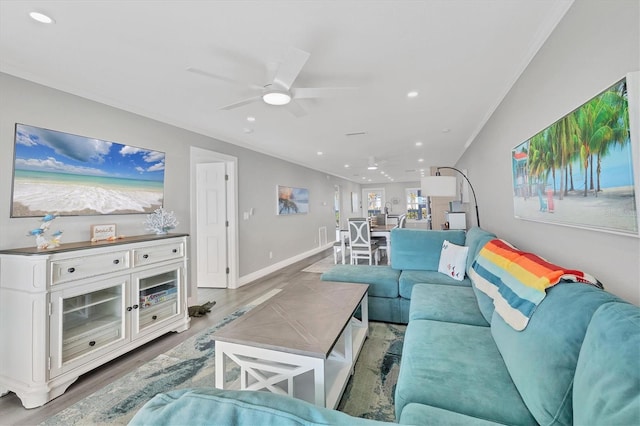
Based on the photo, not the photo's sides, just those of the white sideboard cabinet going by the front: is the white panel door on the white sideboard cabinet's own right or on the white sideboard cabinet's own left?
on the white sideboard cabinet's own left

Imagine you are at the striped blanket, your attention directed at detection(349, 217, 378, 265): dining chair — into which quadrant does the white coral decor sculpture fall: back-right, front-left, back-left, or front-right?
front-left

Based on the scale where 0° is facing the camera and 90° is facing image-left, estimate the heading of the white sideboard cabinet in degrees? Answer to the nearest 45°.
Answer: approximately 315°

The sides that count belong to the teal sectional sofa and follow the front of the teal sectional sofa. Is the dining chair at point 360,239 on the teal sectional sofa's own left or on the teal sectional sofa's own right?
on the teal sectional sofa's own right

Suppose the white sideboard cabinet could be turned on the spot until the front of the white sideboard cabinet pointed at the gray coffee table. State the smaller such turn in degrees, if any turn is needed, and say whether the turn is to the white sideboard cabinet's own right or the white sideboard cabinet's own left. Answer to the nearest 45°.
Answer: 0° — it already faces it

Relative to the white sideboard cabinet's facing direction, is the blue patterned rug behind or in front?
in front

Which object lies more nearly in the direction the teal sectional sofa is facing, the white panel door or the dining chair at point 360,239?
the white panel door

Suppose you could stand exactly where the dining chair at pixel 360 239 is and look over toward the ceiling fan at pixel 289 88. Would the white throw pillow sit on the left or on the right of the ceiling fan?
left

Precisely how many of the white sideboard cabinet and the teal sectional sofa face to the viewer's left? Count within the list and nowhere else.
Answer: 1

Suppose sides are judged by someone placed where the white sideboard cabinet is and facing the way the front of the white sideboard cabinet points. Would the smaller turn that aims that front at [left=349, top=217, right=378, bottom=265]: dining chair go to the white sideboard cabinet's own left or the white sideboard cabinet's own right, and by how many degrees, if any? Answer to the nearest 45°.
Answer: approximately 45° to the white sideboard cabinet's own left

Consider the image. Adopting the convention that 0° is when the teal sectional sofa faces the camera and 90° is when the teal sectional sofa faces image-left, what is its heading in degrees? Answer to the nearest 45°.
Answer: approximately 90°

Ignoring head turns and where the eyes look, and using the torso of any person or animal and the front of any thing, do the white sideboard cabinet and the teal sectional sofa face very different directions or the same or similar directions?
very different directions

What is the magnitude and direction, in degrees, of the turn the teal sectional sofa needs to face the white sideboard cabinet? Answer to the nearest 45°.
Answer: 0° — it already faces it

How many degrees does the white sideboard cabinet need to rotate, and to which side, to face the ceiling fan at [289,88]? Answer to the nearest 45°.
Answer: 0° — it already faces it

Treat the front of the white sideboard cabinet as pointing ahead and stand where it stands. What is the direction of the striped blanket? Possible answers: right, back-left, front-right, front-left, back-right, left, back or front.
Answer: front
